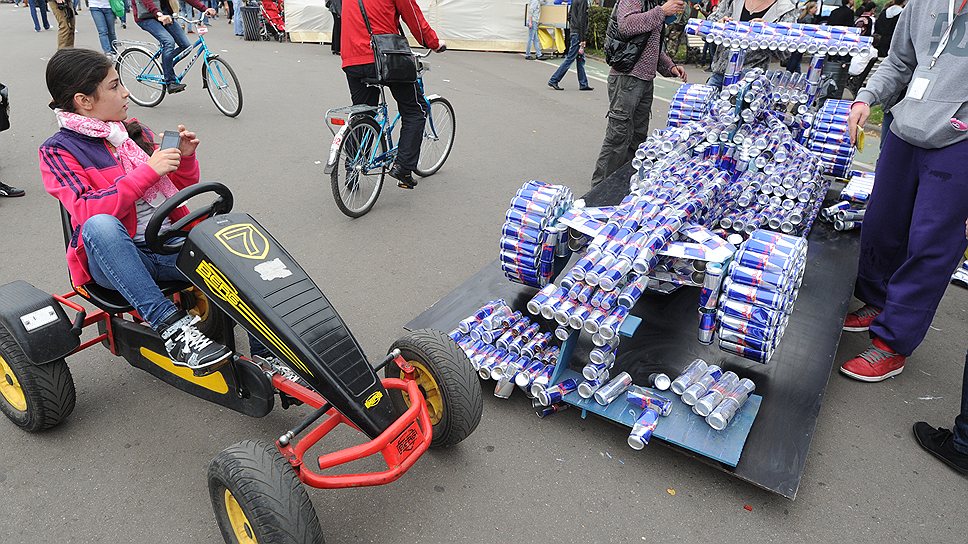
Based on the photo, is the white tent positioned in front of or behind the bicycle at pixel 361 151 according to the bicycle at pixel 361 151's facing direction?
in front

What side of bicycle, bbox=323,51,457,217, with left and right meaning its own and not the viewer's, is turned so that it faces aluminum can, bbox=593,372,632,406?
right

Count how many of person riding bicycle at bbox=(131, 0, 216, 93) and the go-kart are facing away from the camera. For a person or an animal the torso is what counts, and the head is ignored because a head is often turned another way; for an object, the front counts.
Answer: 0

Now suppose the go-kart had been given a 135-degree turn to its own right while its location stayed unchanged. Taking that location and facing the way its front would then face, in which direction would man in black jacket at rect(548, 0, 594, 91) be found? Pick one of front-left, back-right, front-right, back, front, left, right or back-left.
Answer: back-right

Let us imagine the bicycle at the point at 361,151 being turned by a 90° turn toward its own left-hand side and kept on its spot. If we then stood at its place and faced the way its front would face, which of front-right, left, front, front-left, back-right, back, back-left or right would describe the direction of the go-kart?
back-left

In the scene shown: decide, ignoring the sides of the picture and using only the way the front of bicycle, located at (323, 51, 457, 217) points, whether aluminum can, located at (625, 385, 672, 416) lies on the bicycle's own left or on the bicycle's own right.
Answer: on the bicycle's own right

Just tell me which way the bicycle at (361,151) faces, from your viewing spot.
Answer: facing away from the viewer and to the right of the viewer

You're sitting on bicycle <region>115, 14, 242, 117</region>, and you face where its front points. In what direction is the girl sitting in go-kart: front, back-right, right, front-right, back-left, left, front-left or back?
front-right

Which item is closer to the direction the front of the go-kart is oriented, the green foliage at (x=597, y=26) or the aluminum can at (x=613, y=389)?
the aluminum can

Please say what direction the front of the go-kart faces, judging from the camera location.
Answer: facing the viewer and to the right of the viewer

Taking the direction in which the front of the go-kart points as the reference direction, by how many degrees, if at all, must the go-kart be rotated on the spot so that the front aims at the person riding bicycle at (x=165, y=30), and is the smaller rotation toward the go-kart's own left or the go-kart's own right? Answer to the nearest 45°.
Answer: approximately 135° to the go-kart's own left

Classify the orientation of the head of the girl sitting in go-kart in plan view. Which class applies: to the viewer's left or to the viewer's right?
to the viewer's right
